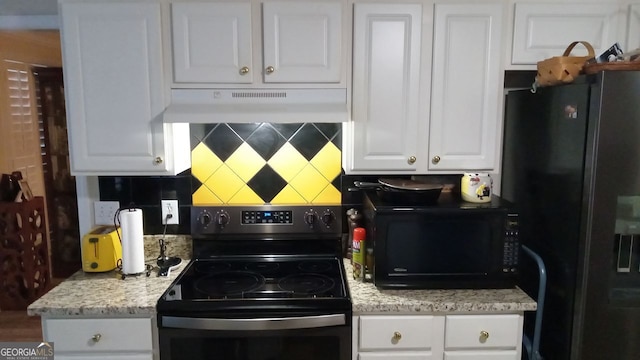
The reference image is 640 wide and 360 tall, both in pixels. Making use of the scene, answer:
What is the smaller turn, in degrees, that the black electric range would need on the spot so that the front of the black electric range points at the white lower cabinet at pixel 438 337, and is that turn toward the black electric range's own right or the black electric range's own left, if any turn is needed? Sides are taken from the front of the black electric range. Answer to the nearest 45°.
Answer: approximately 90° to the black electric range's own left

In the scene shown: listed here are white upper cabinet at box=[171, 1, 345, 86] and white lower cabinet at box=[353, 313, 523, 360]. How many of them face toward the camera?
2

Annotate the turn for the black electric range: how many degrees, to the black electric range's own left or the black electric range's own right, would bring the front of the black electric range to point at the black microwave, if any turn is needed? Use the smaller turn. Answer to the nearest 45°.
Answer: approximately 90° to the black electric range's own left

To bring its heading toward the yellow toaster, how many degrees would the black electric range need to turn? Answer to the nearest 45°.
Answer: approximately 135° to its right

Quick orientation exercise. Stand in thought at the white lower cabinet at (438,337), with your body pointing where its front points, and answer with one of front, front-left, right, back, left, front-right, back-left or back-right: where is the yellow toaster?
right

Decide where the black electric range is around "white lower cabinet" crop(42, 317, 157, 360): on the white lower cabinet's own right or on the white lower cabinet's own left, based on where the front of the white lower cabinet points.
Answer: on the white lower cabinet's own left

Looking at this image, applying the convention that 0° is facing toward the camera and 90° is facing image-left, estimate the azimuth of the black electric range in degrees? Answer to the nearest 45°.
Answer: approximately 0°

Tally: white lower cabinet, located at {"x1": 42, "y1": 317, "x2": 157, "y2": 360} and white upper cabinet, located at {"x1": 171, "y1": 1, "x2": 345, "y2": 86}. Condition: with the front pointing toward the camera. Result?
2
